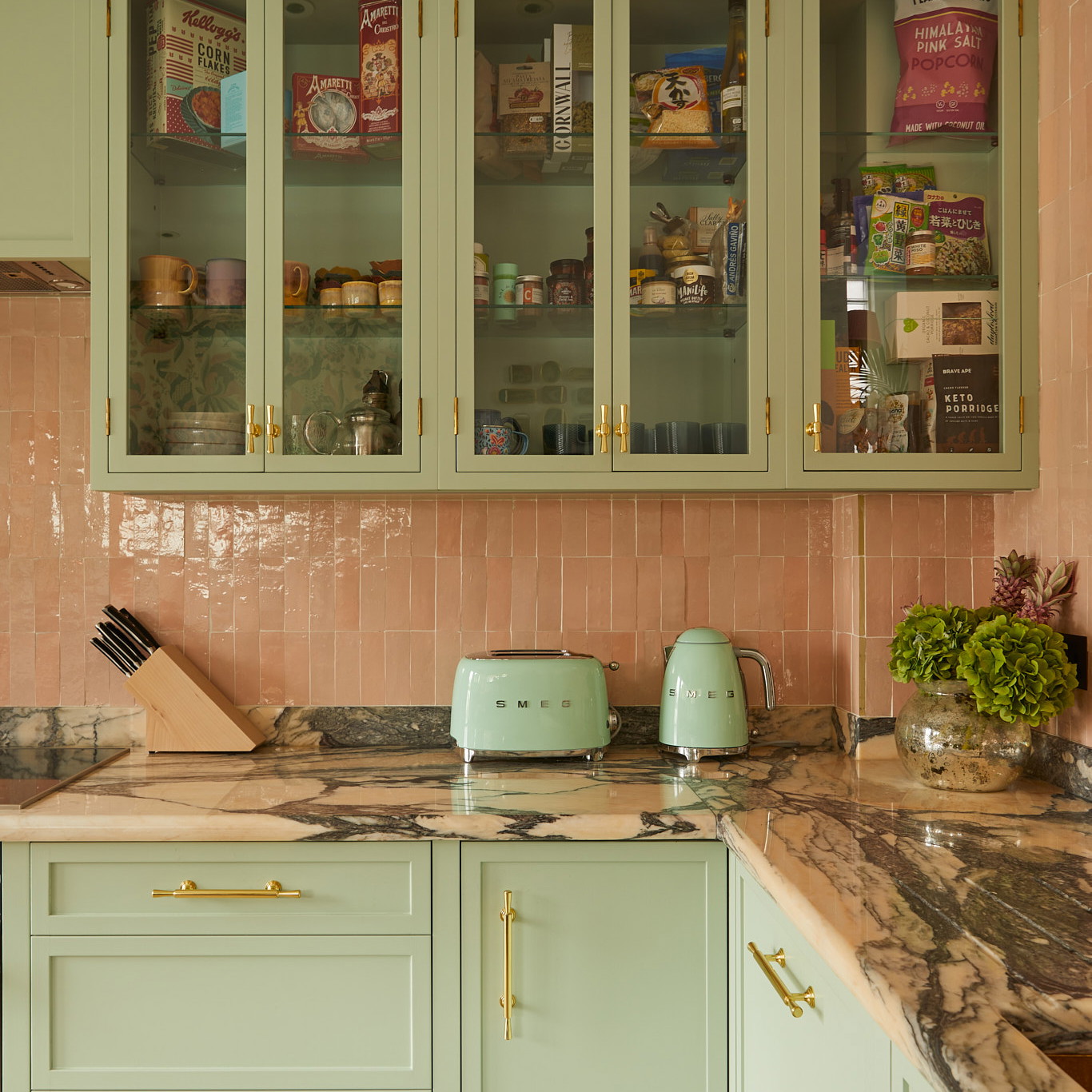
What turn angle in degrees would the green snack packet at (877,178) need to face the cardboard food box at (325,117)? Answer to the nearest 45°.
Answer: approximately 90° to its right

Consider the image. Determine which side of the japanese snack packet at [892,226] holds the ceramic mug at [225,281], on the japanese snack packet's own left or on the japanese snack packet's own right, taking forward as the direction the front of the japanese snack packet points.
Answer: on the japanese snack packet's own right

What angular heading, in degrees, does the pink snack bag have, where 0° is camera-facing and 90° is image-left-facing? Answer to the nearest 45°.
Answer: approximately 0°

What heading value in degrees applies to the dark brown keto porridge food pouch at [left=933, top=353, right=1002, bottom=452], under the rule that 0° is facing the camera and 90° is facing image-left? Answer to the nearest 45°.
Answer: approximately 0°

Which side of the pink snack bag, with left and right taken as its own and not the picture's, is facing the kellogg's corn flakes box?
right
